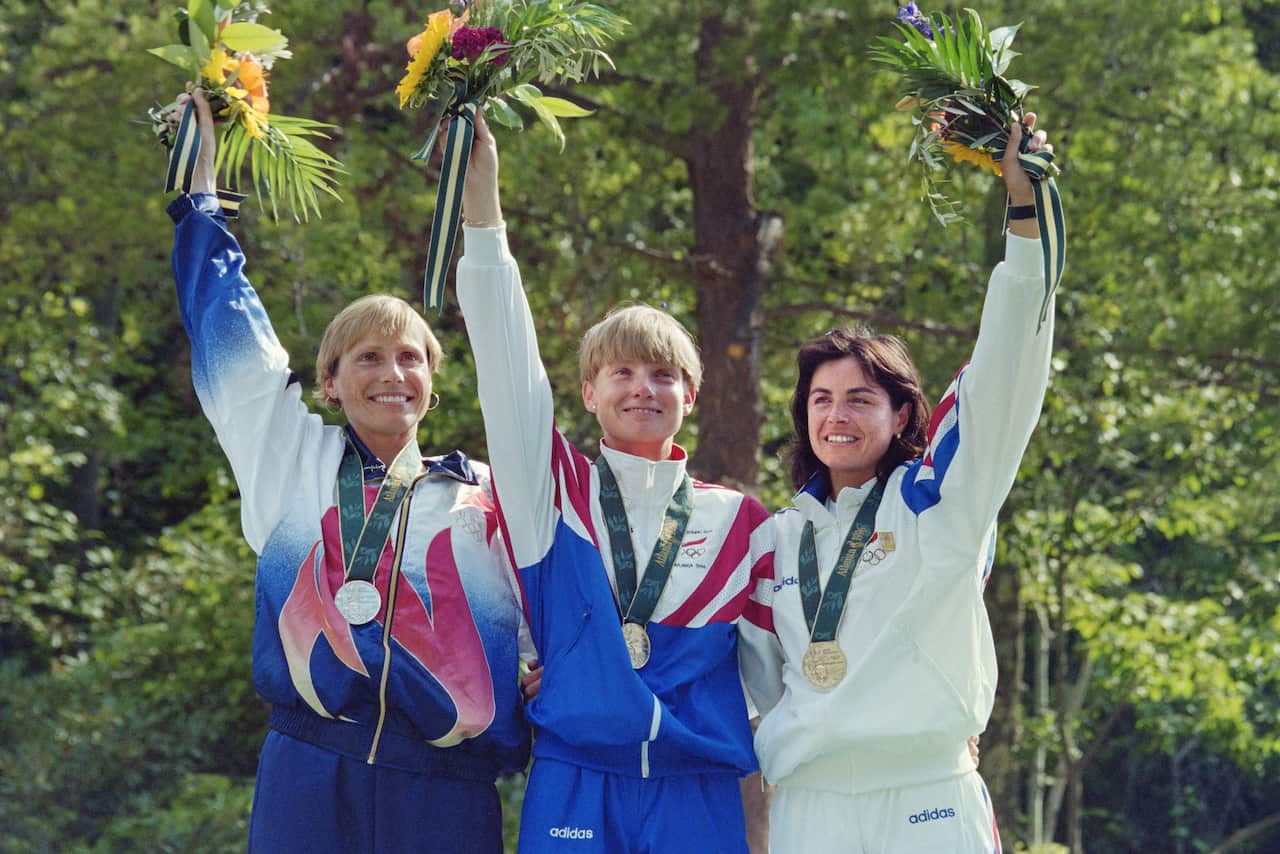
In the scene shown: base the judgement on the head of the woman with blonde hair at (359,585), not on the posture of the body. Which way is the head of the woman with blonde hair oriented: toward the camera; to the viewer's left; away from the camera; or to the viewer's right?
toward the camera

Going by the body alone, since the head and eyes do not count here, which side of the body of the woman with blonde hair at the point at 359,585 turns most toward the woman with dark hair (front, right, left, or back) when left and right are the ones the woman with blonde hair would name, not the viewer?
left

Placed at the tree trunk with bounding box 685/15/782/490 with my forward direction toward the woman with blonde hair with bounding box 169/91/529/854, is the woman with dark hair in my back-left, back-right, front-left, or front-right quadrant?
front-left

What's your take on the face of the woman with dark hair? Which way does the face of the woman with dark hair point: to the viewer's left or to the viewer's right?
to the viewer's left

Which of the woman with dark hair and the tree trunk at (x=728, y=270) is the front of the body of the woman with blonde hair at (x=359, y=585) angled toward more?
the woman with dark hair

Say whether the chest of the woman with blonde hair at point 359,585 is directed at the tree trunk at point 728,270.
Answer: no

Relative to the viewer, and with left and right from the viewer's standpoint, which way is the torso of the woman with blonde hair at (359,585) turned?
facing the viewer
